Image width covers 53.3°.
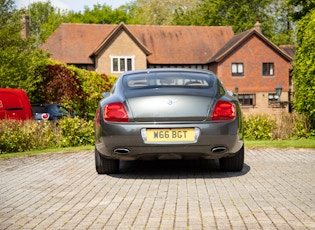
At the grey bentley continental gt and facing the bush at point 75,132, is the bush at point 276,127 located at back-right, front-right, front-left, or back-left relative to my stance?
front-right

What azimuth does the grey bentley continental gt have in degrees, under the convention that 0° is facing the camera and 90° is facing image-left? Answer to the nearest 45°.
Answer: approximately 180°

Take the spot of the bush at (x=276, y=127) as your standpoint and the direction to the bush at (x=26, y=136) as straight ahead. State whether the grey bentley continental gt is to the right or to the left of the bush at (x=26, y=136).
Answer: left

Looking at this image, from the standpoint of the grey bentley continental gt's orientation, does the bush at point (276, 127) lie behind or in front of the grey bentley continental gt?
in front

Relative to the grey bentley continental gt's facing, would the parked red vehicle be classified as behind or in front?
in front
